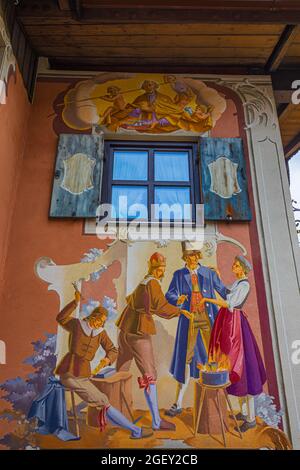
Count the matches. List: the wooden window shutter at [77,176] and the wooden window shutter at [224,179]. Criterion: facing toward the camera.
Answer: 2

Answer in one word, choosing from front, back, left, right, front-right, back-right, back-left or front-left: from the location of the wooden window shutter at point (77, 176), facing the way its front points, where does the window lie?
left

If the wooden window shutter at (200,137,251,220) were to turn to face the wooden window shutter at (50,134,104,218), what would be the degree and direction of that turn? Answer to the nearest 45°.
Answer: approximately 90° to its right

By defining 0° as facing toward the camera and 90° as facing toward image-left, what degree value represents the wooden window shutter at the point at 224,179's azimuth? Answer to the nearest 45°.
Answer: approximately 0°

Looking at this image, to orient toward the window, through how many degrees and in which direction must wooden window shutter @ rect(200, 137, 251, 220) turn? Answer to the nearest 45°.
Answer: approximately 90° to its right

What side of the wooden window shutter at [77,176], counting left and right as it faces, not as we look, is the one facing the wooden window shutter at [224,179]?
left
